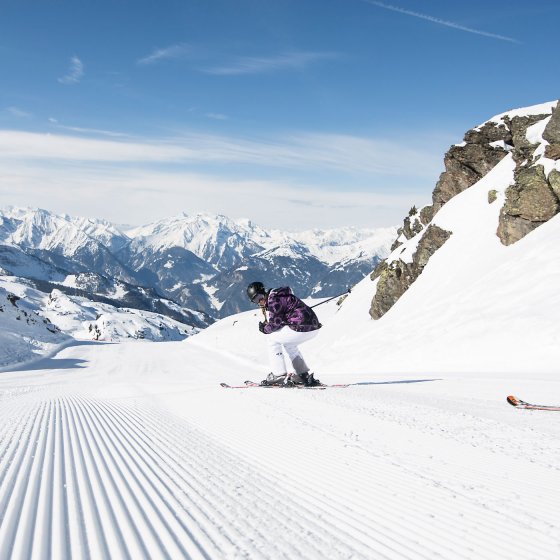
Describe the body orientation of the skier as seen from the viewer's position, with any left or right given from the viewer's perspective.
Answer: facing to the left of the viewer

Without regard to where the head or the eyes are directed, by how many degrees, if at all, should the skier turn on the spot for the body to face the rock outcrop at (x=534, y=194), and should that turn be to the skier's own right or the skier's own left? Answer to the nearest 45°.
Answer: approximately 135° to the skier's own right

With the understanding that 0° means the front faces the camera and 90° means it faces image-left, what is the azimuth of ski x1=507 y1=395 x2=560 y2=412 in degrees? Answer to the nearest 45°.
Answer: approximately 90°

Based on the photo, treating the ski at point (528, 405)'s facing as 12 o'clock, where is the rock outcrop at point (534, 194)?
The rock outcrop is roughly at 3 o'clock from the ski.

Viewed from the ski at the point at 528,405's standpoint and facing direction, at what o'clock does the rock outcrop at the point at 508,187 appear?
The rock outcrop is roughly at 3 o'clock from the ski.

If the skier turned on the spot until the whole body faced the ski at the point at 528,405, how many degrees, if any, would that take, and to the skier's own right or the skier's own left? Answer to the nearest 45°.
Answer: approximately 135° to the skier's own left

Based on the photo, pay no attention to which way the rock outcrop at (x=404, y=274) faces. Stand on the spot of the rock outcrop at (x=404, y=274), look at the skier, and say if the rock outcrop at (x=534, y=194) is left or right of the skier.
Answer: left
